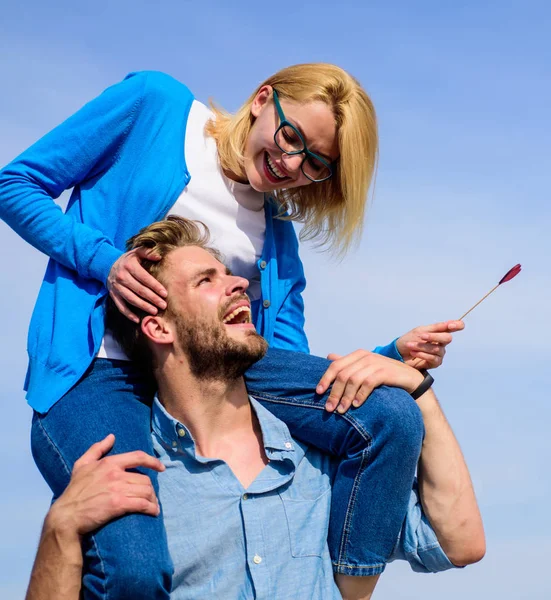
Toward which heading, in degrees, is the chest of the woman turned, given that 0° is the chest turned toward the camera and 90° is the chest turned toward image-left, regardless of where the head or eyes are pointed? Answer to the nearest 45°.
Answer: approximately 315°
